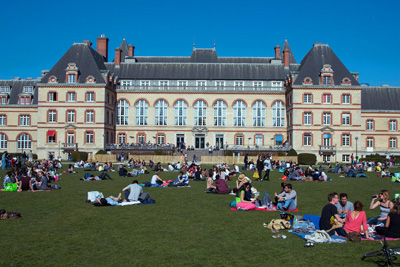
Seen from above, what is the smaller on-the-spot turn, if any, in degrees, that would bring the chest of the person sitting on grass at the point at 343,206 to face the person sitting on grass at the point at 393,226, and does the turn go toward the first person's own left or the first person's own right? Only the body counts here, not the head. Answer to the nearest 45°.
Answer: approximately 45° to the first person's own left

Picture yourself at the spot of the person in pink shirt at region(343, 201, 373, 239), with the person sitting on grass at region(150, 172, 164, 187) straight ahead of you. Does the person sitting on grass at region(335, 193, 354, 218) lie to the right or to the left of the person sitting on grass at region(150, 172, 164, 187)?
right

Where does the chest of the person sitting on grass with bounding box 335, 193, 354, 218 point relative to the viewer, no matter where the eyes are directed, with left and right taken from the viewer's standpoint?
facing the viewer

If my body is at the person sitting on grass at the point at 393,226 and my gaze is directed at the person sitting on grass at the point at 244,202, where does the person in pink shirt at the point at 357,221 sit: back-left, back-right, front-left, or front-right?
front-left

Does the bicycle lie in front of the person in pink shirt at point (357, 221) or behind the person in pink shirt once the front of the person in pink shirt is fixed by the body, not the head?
behind
